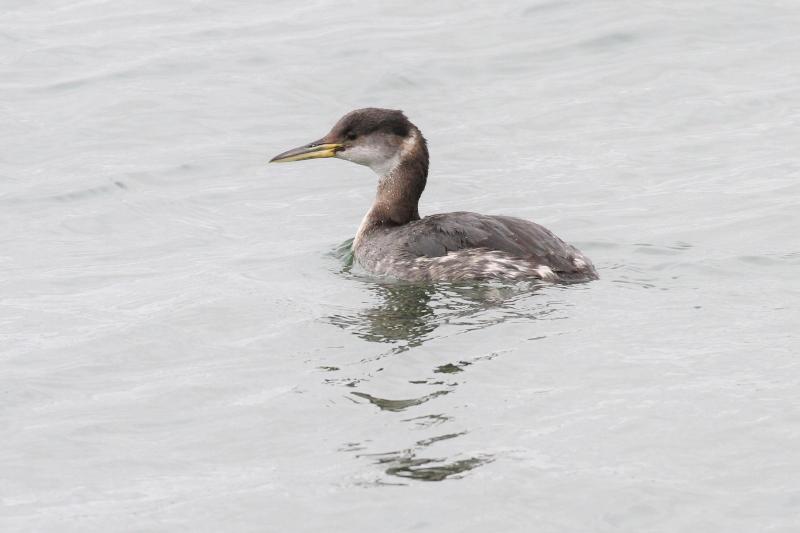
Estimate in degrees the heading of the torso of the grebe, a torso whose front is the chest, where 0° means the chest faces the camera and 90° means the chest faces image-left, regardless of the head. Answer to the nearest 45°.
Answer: approximately 90°
